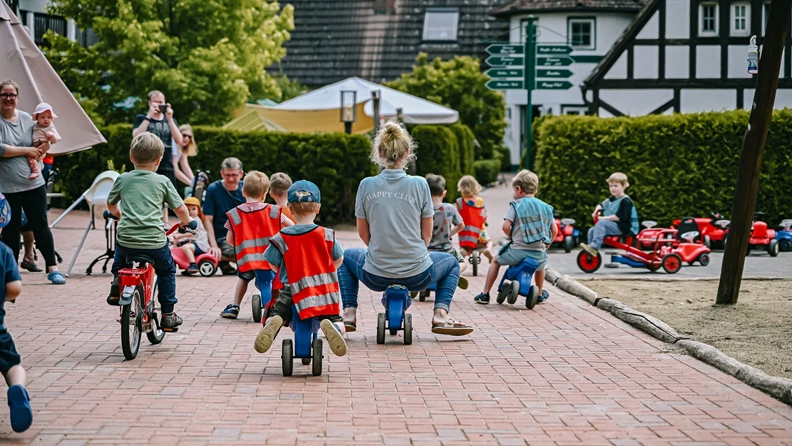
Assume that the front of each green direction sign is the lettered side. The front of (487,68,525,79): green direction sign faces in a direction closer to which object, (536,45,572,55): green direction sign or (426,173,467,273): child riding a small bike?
the child riding a small bike

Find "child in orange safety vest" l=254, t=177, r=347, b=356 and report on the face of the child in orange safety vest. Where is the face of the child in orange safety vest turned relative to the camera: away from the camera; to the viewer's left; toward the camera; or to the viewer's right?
away from the camera

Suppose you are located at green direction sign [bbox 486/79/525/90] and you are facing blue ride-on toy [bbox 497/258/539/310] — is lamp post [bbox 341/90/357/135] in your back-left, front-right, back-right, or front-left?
back-right

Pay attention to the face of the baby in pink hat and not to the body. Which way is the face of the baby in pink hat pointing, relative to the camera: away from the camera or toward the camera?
toward the camera

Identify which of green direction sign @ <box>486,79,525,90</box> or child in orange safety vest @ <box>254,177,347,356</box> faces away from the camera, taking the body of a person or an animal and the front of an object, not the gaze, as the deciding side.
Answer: the child in orange safety vest

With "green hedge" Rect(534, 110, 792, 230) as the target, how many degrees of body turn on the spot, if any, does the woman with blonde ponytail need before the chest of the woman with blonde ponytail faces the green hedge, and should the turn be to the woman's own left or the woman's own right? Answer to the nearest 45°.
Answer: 0° — they already face it

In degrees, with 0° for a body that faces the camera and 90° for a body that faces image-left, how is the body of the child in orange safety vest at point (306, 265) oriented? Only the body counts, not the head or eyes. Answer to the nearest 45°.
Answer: approximately 180°

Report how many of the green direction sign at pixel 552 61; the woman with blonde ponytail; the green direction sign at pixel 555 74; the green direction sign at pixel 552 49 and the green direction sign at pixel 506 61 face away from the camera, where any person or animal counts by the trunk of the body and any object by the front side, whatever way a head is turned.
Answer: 1

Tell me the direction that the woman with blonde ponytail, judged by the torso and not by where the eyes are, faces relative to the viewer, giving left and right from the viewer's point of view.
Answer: facing away from the viewer

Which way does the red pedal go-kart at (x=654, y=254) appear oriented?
to the viewer's left
